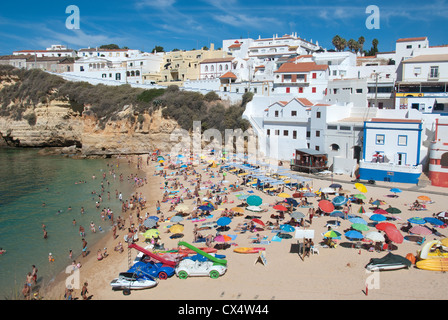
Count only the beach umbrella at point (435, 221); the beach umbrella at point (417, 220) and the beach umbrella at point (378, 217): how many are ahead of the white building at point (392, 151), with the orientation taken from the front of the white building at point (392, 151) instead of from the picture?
3

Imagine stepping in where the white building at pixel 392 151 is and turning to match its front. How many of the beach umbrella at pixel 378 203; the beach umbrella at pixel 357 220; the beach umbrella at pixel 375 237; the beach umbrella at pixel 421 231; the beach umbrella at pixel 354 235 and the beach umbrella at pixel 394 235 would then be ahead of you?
6

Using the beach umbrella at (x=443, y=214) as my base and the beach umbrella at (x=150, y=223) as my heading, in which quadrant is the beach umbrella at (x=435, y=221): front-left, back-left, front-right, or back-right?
front-left

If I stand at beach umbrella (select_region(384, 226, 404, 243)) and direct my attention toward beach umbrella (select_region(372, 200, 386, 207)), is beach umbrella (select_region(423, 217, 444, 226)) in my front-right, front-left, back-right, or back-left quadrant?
front-right

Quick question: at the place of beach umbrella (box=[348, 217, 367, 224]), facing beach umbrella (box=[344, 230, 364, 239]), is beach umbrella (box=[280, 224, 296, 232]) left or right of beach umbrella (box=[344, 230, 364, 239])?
right

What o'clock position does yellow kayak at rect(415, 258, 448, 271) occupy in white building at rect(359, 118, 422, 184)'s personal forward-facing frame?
The yellow kayak is roughly at 12 o'clock from the white building.

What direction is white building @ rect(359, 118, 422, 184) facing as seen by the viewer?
toward the camera

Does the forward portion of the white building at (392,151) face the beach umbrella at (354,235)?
yes

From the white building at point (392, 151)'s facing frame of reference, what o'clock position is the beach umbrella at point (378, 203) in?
The beach umbrella is roughly at 12 o'clock from the white building.

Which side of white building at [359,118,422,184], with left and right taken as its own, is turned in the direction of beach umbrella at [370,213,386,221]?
front

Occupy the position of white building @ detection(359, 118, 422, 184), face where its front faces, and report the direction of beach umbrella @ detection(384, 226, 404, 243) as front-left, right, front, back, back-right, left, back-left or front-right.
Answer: front

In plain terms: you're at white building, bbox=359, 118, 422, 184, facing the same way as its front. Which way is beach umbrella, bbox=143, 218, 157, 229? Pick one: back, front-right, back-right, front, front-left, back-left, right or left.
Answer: front-right

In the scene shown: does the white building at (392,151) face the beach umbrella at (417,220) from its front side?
yes

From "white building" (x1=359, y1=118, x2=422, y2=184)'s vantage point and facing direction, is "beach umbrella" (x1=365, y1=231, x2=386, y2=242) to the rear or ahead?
ahead

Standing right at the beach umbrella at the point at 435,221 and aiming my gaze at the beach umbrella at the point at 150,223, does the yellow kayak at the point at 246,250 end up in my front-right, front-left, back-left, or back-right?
front-left

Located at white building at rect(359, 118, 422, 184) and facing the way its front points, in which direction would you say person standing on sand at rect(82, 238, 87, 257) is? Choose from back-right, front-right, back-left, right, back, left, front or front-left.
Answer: front-right

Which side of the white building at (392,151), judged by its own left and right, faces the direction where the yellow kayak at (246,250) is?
front

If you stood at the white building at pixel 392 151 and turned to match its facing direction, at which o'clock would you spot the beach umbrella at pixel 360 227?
The beach umbrella is roughly at 12 o'clock from the white building.

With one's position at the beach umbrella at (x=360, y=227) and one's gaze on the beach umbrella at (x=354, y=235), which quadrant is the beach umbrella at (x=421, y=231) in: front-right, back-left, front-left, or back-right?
back-left

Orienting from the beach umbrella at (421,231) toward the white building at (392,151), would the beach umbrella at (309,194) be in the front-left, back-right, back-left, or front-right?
front-left

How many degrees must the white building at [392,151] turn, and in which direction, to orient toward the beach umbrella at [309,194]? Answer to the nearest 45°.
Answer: approximately 45° to its right

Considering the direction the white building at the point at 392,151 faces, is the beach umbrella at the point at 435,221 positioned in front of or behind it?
in front

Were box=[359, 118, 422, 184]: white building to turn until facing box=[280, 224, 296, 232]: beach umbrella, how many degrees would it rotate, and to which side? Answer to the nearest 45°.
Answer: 0° — it already faces it
